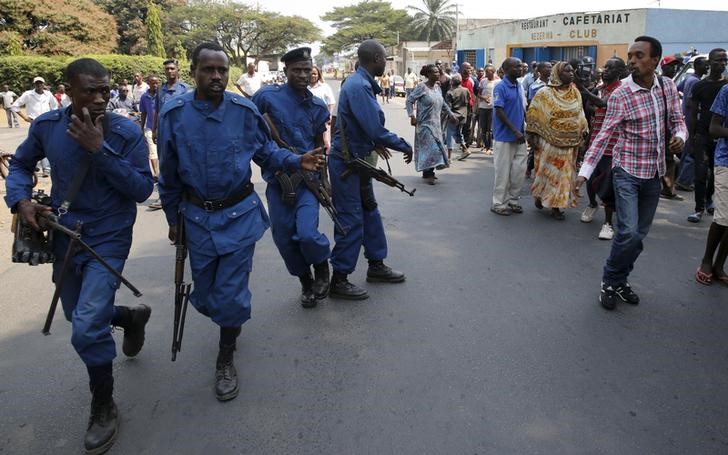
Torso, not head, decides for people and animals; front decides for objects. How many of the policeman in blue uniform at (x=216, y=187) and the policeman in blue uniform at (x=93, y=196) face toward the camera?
2

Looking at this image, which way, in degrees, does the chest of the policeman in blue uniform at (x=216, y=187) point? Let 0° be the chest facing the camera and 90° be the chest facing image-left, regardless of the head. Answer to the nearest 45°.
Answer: approximately 0°

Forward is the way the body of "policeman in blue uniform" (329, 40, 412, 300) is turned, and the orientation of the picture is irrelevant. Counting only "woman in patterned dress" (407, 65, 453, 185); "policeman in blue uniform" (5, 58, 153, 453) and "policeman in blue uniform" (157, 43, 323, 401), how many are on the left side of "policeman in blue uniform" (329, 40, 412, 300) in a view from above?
1

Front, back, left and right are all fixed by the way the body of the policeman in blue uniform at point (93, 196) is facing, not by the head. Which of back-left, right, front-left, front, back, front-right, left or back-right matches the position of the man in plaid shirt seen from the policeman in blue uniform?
left

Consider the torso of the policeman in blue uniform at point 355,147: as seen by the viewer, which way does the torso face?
to the viewer's right

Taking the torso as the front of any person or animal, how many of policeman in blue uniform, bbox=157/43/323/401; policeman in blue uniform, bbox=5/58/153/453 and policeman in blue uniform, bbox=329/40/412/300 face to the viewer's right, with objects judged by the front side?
1

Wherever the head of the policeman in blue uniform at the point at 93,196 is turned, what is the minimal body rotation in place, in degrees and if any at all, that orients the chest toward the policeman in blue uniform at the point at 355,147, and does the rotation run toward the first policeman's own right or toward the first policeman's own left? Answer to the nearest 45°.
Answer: approximately 135° to the first policeman's own left

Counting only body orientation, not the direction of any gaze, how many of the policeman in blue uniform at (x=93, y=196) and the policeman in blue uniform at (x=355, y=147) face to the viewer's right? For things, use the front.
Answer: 1
